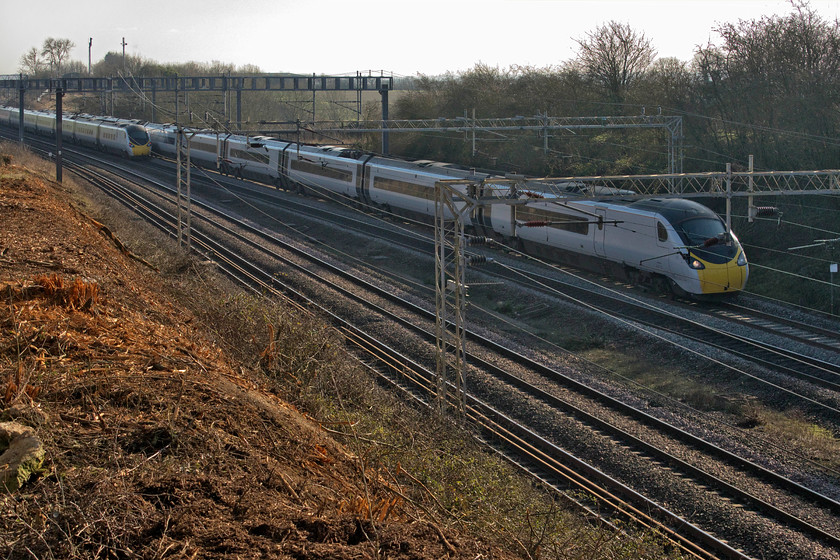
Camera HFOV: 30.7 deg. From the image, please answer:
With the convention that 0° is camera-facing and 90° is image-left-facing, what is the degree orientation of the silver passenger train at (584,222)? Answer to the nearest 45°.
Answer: approximately 315°
